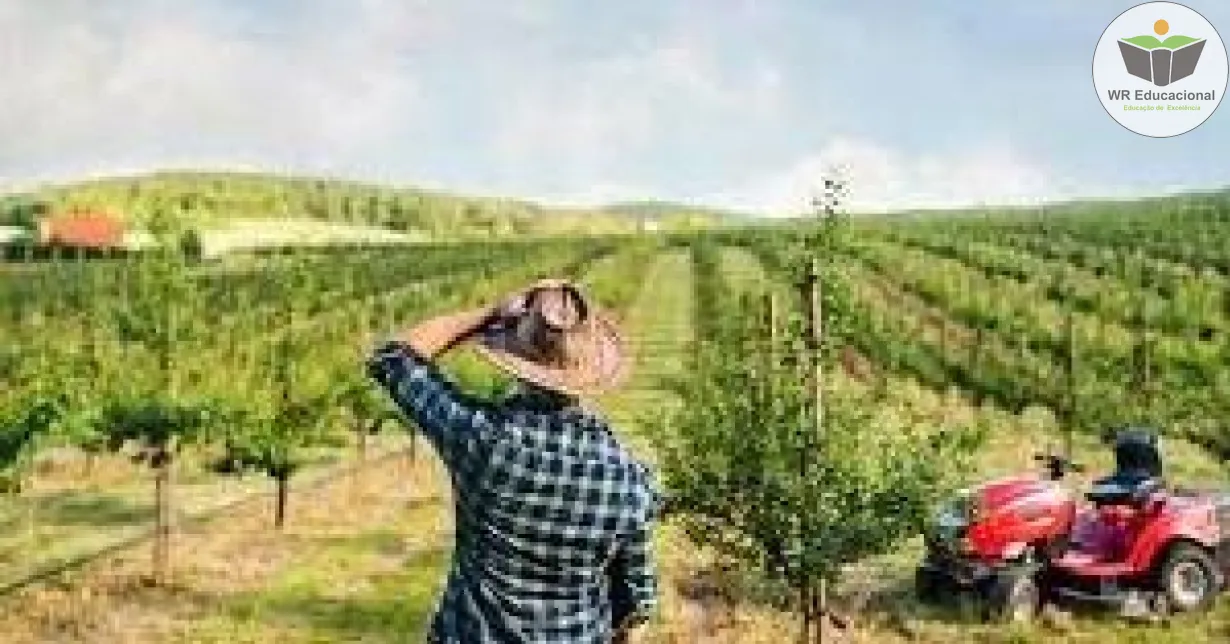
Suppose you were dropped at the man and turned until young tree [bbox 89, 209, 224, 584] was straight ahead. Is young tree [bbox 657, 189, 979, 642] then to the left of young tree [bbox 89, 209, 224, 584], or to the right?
right

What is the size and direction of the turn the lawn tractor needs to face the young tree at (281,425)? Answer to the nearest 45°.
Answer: approximately 45° to its right

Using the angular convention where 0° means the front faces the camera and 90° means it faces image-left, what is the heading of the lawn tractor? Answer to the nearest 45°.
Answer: approximately 45°

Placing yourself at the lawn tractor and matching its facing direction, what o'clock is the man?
The man is roughly at 11 o'clock from the lawn tractor.

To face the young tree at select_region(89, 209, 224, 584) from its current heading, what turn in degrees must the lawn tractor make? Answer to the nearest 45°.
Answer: approximately 45° to its right
